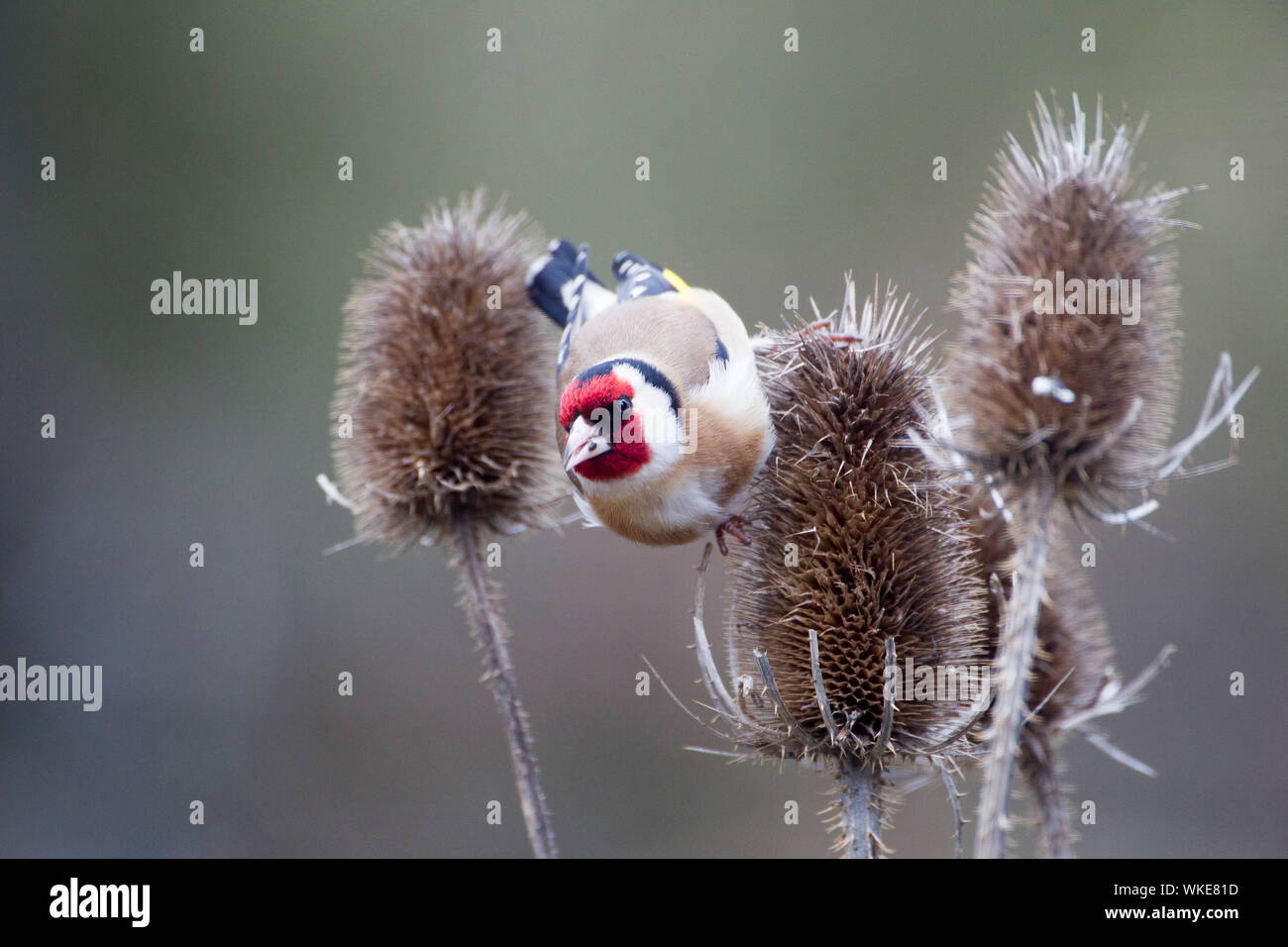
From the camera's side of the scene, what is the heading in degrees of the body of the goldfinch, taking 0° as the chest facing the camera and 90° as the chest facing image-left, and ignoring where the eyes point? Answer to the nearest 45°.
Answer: approximately 0°

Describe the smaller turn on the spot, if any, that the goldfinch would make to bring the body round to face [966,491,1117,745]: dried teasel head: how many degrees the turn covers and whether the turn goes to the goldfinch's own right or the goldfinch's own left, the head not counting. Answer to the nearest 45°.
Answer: approximately 90° to the goldfinch's own left
